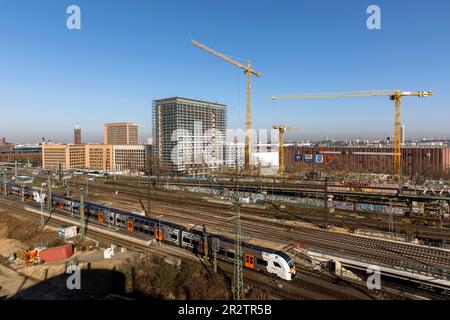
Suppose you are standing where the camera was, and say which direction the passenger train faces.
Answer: facing the viewer and to the right of the viewer
